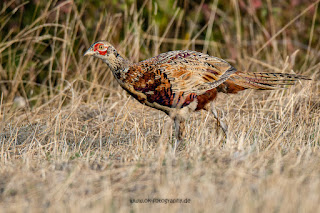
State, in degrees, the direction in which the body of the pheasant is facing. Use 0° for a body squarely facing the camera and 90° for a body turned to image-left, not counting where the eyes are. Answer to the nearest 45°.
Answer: approximately 90°
